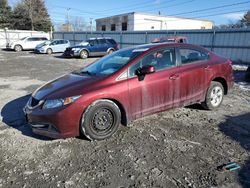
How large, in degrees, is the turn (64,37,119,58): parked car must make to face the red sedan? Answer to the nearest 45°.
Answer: approximately 45° to its left

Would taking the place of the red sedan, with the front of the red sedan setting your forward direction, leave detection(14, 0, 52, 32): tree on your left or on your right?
on your right

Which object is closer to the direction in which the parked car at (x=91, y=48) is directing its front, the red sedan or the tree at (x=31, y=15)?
the red sedan

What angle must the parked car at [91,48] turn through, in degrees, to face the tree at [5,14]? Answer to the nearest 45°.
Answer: approximately 90° to its right

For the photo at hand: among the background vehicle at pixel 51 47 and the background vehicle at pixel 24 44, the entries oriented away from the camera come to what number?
0

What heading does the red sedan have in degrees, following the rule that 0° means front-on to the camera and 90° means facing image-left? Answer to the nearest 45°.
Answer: approximately 45°

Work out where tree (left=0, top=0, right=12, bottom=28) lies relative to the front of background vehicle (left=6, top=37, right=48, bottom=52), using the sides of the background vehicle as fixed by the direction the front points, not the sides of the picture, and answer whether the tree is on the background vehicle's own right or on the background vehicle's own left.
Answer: on the background vehicle's own right
